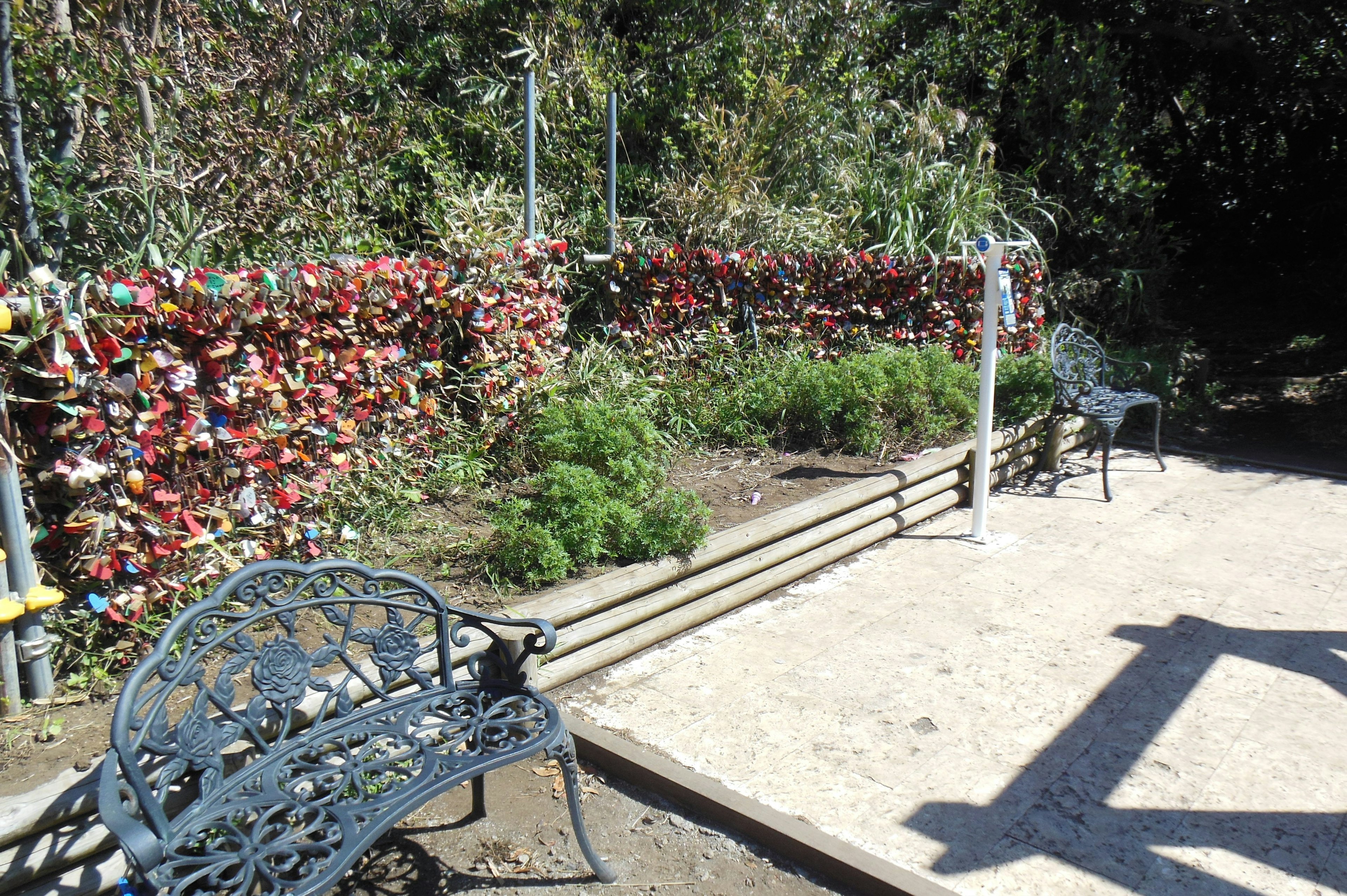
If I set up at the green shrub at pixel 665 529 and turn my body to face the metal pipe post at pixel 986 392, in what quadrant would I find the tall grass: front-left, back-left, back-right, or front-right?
front-left

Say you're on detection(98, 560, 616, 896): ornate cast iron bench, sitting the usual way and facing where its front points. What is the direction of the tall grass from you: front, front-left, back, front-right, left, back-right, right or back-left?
left

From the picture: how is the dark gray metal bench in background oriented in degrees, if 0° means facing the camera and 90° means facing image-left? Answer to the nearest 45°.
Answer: approximately 315°

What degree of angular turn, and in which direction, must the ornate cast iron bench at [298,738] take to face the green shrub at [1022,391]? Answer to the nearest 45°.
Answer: approximately 90° to its left

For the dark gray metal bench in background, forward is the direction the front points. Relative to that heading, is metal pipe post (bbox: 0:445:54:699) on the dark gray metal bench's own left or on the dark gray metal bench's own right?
on the dark gray metal bench's own right

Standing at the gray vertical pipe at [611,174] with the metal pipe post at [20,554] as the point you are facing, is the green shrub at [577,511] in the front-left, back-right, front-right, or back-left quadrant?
front-left

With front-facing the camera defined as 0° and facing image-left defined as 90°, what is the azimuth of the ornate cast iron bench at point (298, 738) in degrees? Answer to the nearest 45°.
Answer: approximately 315°

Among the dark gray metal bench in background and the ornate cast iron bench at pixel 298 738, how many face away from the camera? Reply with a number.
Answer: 0

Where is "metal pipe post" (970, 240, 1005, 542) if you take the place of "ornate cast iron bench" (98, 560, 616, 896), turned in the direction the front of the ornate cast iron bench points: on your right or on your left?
on your left

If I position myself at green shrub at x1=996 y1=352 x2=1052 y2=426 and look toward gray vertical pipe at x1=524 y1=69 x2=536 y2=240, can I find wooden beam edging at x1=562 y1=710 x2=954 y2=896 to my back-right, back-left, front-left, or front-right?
front-left

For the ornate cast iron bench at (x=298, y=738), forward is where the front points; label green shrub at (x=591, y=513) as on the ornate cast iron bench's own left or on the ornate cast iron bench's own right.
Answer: on the ornate cast iron bench's own left

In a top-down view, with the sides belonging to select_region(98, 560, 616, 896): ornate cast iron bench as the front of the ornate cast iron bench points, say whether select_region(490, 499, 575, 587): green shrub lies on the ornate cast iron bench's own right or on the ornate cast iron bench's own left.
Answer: on the ornate cast iron bench's own left

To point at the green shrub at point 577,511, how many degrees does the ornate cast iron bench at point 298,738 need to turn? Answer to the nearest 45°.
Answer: approximately 90° to its left

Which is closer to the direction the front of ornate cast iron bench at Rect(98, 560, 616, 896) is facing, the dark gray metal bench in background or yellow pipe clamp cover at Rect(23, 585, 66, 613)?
the dark gray metal bench in background

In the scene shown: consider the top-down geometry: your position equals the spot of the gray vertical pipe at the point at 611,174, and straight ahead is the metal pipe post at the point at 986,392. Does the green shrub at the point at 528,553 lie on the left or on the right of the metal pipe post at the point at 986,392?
right

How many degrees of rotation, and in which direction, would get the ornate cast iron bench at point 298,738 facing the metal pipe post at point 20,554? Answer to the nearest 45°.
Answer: approximately 180°

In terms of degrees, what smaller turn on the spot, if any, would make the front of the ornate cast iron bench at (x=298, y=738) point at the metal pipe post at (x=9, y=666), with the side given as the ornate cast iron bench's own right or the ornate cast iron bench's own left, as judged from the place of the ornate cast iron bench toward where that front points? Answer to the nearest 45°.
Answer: approximately 180°
